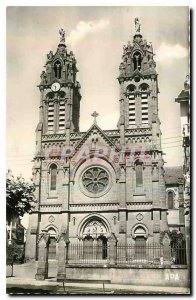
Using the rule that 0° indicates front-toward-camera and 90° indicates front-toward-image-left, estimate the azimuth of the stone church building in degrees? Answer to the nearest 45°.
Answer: approximately 0°

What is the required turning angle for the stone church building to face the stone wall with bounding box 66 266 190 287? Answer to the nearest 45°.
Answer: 0° — it already faces it
